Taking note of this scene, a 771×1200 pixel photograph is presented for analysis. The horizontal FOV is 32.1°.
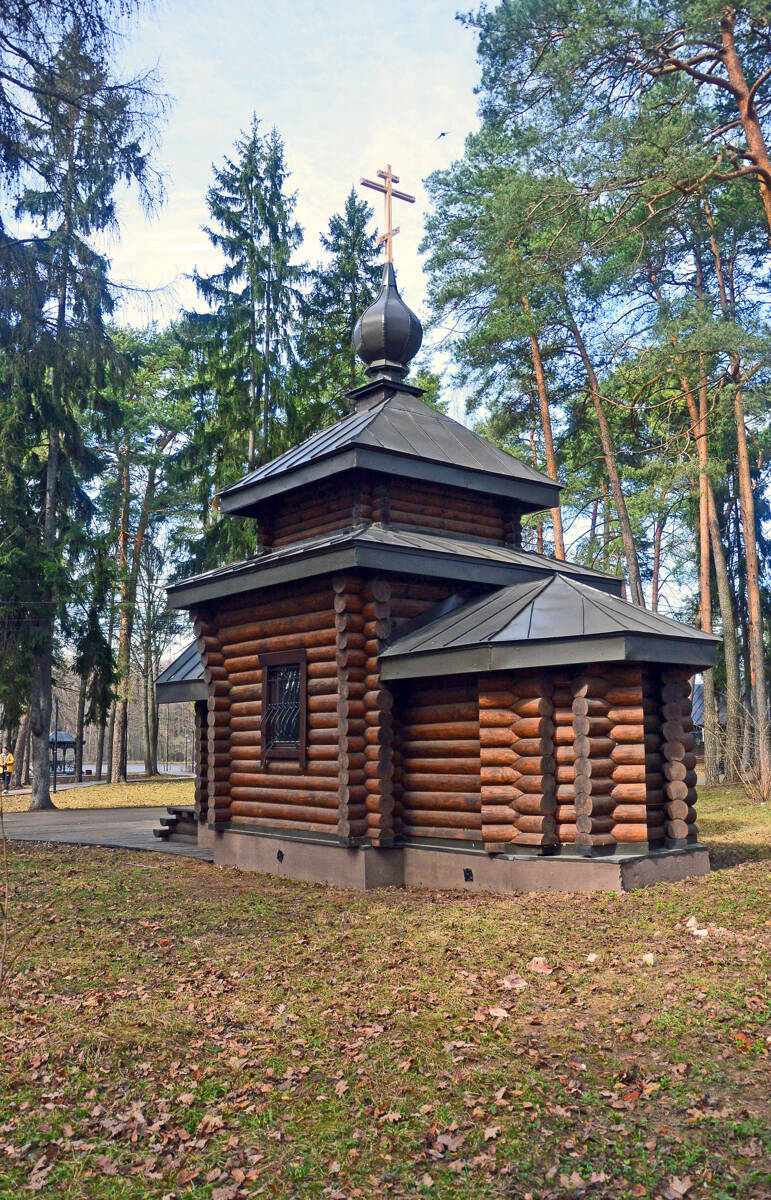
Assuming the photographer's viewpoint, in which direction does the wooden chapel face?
facing away from the viewer and to the left of the viewer

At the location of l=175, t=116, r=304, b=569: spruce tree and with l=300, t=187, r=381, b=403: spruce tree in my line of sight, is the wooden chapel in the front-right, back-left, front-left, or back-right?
back-right

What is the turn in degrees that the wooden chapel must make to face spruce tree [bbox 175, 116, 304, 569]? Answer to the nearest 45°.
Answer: approximately 45° to its right

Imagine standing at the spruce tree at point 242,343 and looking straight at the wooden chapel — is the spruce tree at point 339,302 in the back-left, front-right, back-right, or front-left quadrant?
back-left

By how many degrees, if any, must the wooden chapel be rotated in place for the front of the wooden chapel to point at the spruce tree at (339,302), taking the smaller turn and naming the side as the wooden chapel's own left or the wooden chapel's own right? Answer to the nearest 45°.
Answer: approximately 45° to the wooden chapel's own right
